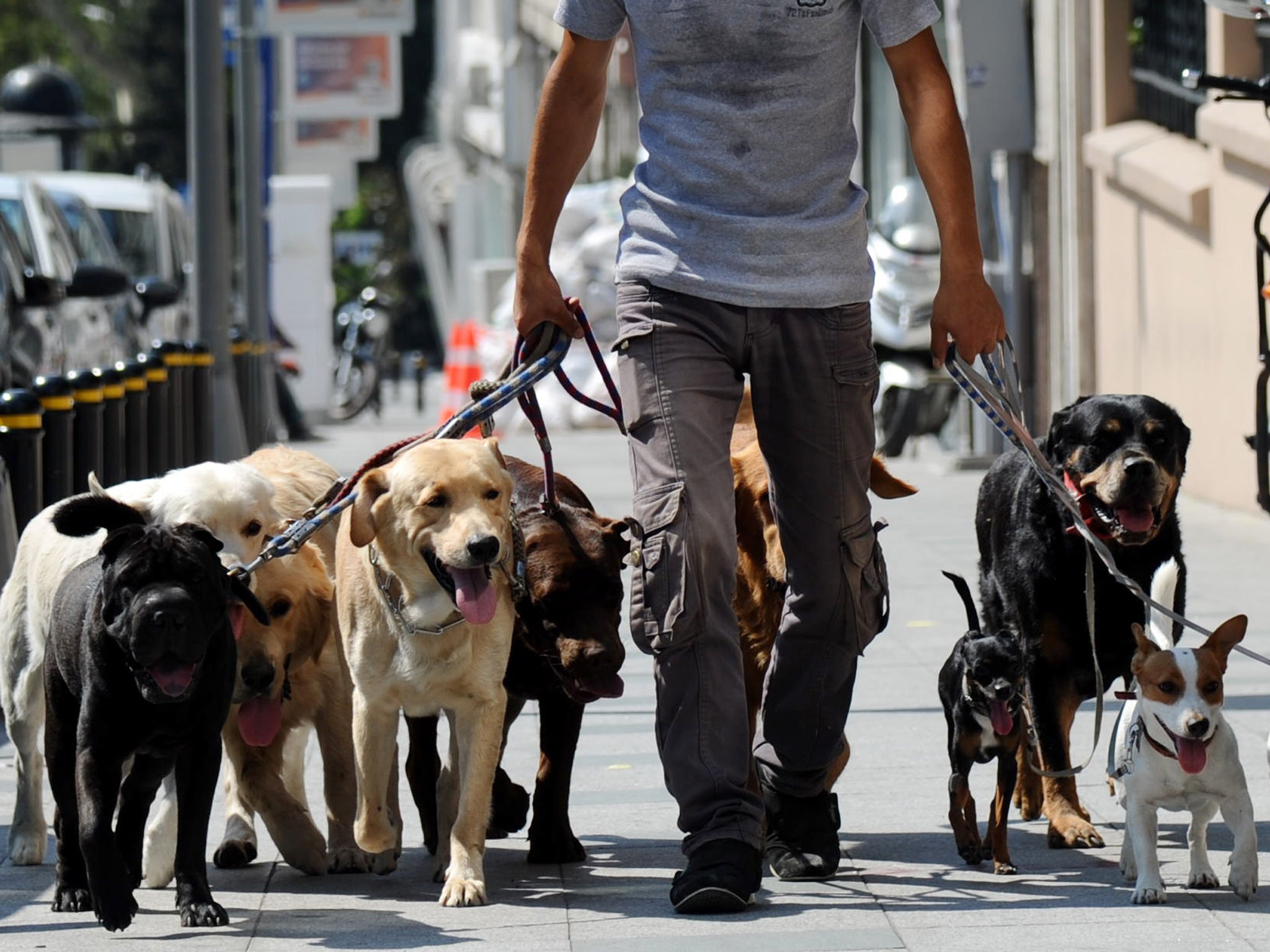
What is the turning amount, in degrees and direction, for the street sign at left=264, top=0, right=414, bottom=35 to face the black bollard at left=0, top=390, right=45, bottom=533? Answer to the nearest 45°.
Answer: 0° — it already faces it

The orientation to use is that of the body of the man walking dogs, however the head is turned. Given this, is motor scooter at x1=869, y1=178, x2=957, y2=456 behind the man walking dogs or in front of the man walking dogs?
behind

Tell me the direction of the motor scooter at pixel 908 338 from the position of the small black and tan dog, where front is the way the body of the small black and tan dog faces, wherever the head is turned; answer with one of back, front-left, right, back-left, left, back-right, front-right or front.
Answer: back

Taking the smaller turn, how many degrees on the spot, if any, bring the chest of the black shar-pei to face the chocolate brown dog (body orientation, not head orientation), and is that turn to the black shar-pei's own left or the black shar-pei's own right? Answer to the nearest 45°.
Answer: approximately 135° to the black shar-pei's own left

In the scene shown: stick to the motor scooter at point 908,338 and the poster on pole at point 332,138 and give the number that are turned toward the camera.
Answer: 2

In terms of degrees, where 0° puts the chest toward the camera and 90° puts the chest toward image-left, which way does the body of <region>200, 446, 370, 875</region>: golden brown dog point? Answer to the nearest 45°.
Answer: approximately 0°

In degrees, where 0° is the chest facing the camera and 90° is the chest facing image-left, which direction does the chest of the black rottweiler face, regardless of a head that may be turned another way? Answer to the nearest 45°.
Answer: approximately 315°
